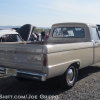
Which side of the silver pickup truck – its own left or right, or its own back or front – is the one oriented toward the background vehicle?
left

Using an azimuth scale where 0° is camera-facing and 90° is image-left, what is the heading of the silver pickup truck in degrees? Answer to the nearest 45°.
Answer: approximately 225°
